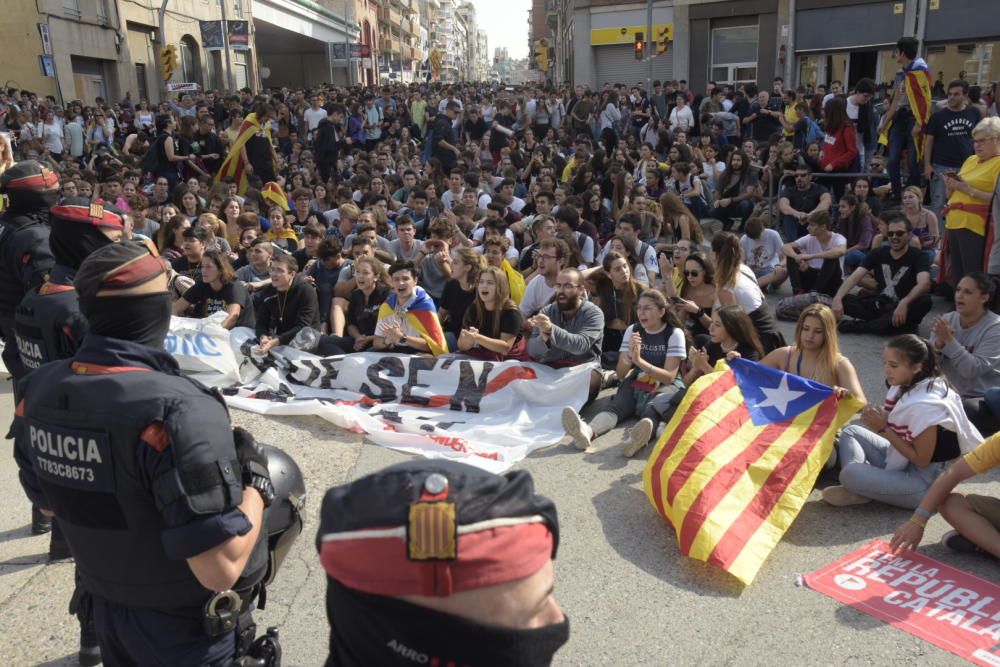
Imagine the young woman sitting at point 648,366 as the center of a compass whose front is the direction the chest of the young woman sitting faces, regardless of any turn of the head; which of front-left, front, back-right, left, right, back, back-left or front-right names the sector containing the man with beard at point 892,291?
back

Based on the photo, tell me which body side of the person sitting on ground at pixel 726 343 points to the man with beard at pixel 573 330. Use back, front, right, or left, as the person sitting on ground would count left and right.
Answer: right

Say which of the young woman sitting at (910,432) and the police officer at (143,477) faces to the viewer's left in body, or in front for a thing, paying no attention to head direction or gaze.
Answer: the young woman sitting

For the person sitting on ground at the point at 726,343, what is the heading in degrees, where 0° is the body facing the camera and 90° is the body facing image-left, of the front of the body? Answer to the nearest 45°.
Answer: approximately 45°

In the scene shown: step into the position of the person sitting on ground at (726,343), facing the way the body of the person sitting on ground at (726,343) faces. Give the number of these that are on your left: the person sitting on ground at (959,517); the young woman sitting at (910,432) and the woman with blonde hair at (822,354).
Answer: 3

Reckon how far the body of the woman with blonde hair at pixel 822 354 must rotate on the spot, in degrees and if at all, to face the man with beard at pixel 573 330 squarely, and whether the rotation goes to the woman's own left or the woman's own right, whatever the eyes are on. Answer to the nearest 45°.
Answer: approximately 90° to the woman's own right

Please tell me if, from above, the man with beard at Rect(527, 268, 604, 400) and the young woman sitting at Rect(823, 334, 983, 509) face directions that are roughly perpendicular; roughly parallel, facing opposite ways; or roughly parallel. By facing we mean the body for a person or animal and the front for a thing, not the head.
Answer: roughly perpendicular

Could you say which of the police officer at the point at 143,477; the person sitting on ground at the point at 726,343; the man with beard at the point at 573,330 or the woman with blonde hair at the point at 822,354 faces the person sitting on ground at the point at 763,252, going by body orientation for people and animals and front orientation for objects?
the police officer

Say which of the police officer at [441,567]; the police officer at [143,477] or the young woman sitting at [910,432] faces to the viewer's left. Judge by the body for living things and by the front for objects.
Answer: the young woman sitting

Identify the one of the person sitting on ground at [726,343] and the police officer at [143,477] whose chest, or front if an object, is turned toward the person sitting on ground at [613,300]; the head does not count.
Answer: the police officer
